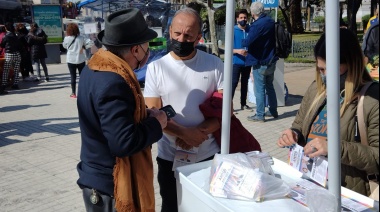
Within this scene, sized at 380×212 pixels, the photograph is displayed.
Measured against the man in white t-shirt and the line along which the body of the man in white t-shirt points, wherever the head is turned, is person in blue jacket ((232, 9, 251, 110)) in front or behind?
behind

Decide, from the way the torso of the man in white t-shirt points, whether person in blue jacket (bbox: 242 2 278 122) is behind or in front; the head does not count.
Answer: behind

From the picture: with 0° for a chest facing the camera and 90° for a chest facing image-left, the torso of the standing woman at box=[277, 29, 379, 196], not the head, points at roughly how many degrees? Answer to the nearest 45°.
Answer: approximately 45°

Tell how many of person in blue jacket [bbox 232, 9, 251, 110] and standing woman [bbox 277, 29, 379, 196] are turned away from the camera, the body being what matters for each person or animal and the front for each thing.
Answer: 0

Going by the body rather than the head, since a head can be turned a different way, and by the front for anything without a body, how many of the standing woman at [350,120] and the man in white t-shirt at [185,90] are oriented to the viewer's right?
0

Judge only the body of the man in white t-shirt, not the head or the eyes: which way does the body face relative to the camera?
toward the camera

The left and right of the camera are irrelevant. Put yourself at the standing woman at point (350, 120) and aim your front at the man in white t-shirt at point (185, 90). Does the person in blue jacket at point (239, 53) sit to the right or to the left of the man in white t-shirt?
right

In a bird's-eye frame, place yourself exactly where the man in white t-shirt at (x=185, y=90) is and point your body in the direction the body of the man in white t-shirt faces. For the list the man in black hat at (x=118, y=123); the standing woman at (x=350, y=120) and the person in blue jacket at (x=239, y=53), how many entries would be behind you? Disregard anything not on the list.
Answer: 1

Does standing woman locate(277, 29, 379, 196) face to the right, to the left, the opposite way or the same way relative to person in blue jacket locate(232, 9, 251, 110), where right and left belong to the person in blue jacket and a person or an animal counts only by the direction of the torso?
to the right

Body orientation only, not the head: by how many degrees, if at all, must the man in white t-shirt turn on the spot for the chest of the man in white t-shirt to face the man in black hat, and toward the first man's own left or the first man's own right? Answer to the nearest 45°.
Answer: approximately 45° to the first man's own right

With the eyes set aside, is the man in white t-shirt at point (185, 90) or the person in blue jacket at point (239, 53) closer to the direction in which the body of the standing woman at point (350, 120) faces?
the man in white t-shirt

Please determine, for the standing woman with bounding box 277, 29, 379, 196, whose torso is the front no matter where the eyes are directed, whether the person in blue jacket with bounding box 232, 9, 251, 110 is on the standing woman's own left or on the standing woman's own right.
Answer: on the standing woman's own right

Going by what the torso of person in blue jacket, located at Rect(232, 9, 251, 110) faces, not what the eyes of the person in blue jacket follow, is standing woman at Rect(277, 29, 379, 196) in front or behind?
in front
